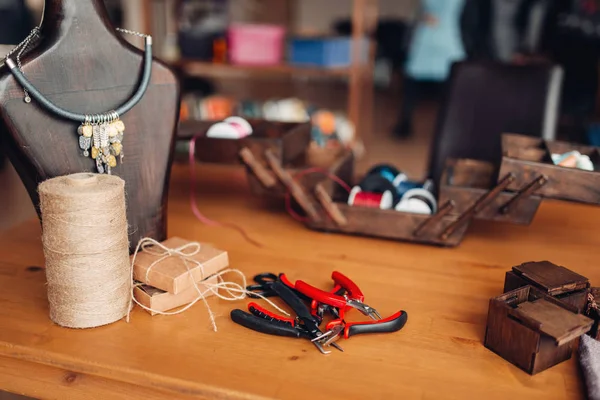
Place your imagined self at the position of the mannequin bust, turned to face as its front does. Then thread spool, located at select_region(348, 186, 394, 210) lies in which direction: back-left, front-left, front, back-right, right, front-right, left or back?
left

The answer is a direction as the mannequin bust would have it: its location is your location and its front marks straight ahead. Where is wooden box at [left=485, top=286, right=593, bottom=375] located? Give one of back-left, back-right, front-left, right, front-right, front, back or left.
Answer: front-left

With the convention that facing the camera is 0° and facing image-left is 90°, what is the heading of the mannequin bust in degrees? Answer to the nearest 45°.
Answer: approximately 0°

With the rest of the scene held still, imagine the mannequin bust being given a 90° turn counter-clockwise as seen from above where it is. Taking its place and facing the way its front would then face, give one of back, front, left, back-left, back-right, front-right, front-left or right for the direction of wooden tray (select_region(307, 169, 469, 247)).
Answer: front

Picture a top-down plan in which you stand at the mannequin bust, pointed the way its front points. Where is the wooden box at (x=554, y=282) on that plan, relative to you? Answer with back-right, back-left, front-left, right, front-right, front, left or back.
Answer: front-left

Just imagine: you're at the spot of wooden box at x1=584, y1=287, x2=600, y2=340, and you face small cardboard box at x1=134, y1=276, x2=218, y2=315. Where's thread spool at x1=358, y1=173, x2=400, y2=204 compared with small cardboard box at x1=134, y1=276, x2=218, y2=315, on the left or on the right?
right

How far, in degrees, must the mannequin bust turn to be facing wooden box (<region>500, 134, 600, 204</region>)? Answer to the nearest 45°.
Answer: approximately 90° to its left
